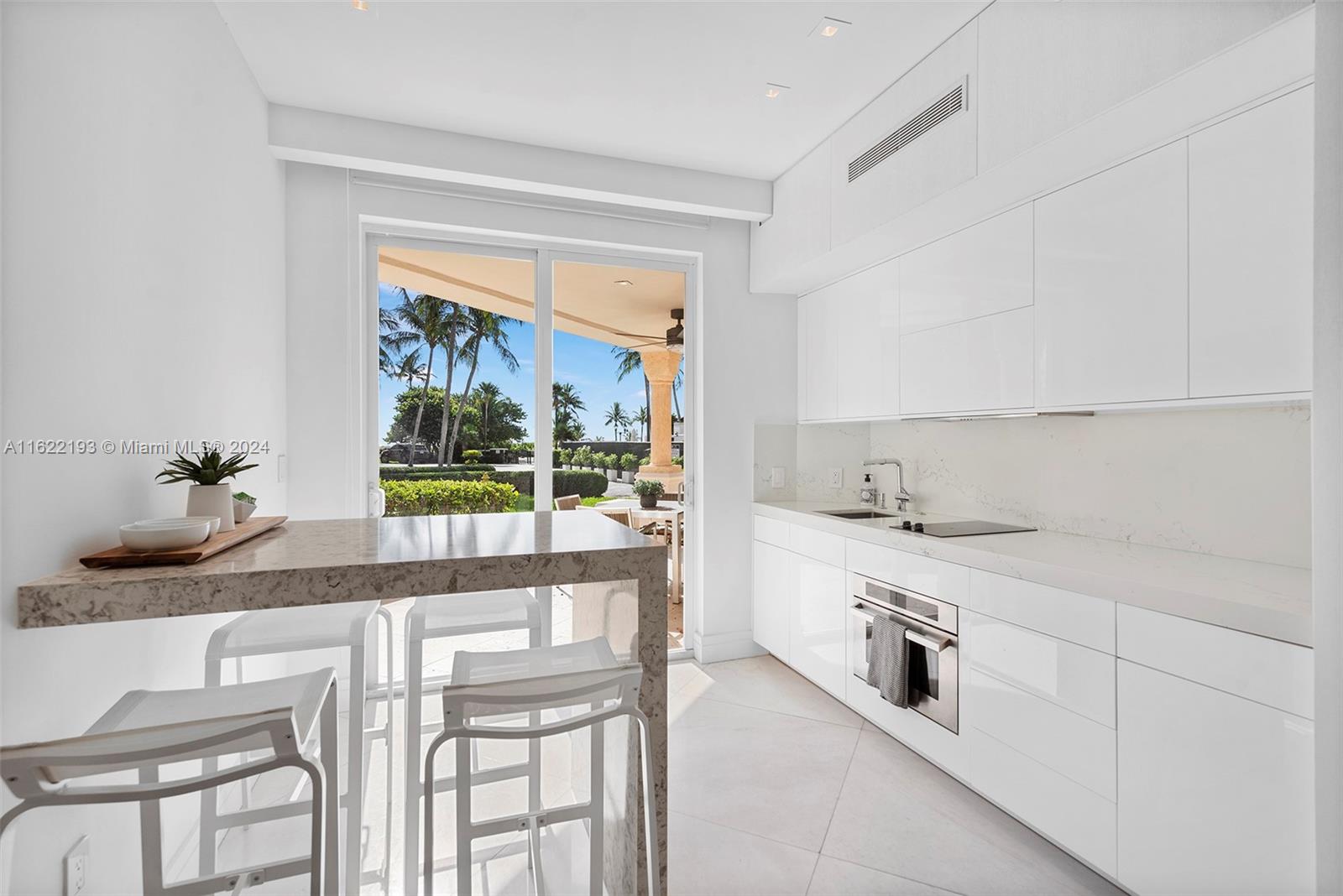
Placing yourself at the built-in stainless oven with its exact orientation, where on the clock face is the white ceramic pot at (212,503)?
The white ceramic pot is roughly at 12 o'clock from the built-in stainless oven.

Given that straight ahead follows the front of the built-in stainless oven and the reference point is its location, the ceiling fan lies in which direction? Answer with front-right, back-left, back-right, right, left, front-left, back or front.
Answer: right

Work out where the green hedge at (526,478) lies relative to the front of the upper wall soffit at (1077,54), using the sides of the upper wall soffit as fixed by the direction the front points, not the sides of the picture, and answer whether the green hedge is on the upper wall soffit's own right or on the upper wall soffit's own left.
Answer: on the upper wall soffit's own right

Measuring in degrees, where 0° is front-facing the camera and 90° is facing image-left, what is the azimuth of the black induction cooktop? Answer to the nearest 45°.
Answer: approximately 45°

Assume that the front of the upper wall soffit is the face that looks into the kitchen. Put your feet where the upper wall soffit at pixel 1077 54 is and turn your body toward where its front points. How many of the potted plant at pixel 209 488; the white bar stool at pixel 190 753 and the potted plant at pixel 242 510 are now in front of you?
3

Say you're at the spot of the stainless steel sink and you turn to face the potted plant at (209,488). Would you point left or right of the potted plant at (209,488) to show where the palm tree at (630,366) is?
right

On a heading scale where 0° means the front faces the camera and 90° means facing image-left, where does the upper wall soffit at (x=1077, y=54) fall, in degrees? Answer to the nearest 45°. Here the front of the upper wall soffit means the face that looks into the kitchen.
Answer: approximately 45°

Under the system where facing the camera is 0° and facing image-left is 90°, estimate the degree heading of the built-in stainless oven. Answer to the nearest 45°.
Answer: approximately 45°
